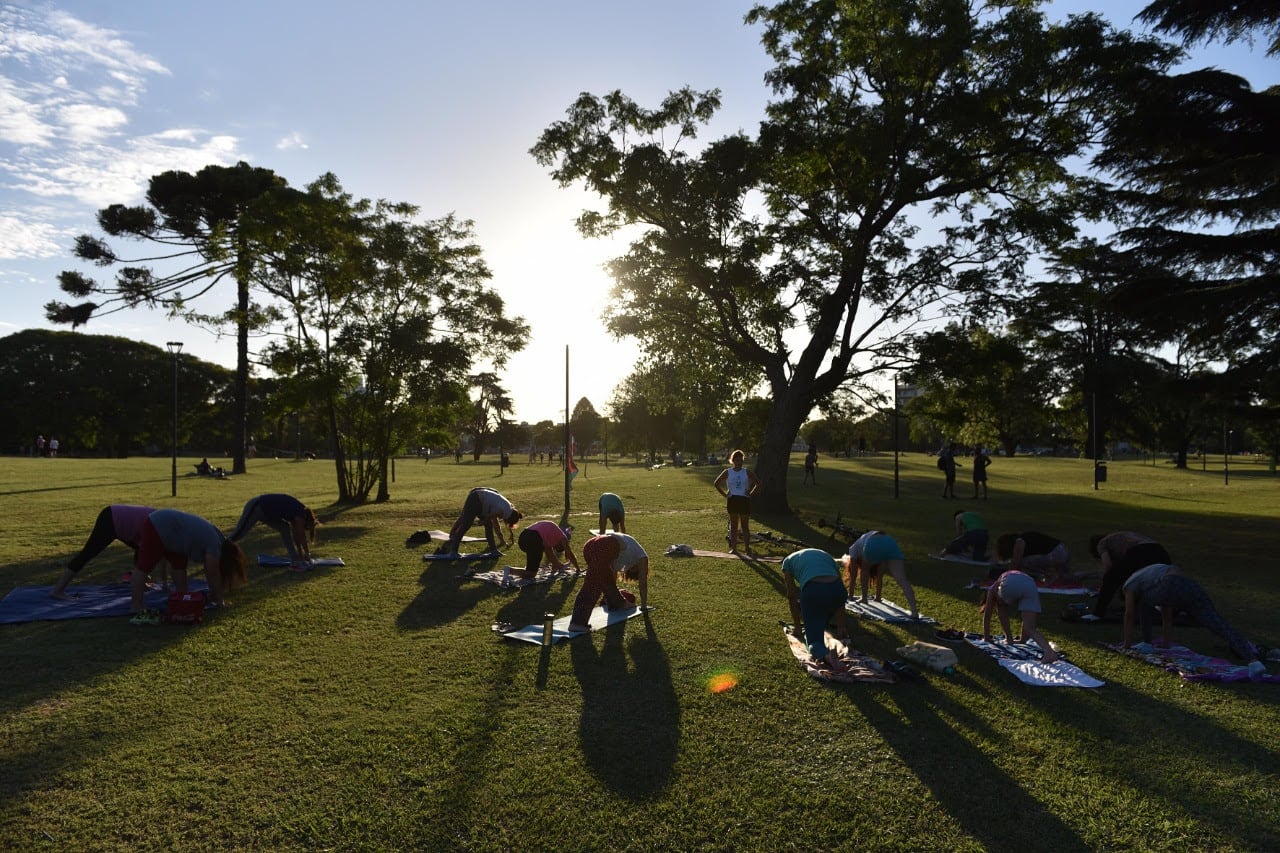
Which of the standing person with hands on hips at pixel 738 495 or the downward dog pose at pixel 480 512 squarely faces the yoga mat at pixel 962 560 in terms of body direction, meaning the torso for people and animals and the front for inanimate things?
the downward dog pose

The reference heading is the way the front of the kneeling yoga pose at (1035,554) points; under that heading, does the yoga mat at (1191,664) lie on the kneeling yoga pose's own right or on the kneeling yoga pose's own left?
on the kneeling yoga pose's own left

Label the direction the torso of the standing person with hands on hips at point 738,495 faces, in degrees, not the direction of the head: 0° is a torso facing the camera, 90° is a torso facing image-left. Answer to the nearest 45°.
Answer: approximately 0°

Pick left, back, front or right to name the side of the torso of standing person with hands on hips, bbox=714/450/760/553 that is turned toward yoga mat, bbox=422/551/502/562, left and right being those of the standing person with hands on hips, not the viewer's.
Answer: right

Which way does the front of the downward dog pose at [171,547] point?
to the viewer's right

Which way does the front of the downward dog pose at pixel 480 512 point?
to the viewer's right

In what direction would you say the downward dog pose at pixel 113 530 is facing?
to the viewer's right

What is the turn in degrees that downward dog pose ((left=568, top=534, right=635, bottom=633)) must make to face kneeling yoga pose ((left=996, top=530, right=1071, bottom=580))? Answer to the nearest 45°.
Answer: approximately 45° to its right

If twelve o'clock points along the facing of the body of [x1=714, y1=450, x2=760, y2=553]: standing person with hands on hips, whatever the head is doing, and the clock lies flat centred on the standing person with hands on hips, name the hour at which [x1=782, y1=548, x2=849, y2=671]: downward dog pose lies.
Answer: The downward dog pose is roughly at 12 o'clock from the standing person with hands on hips.

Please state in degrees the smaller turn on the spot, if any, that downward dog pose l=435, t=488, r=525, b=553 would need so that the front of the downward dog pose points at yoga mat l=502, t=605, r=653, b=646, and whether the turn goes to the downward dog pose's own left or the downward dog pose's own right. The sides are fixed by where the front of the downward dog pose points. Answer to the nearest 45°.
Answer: approximately 90° to the downward dog pose's own right

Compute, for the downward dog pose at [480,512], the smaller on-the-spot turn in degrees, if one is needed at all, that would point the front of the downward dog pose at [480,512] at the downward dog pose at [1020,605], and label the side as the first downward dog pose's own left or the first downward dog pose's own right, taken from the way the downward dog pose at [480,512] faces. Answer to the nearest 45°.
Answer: approximately 45° to the first downward dog pose's own right

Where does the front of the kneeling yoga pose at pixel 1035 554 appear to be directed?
to the viewer's left

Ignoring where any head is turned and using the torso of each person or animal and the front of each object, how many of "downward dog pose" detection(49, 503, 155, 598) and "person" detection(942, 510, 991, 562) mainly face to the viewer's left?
1

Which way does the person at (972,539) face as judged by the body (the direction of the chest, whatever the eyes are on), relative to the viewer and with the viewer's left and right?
facing to the left of the viewer

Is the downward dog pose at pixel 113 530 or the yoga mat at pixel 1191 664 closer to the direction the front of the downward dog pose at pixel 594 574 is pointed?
the yoga mat

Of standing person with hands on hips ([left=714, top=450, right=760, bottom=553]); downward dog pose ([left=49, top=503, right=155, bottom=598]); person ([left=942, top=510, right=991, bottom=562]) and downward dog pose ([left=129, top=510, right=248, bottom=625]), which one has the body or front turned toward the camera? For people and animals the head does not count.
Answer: the standing person with hands on hips
